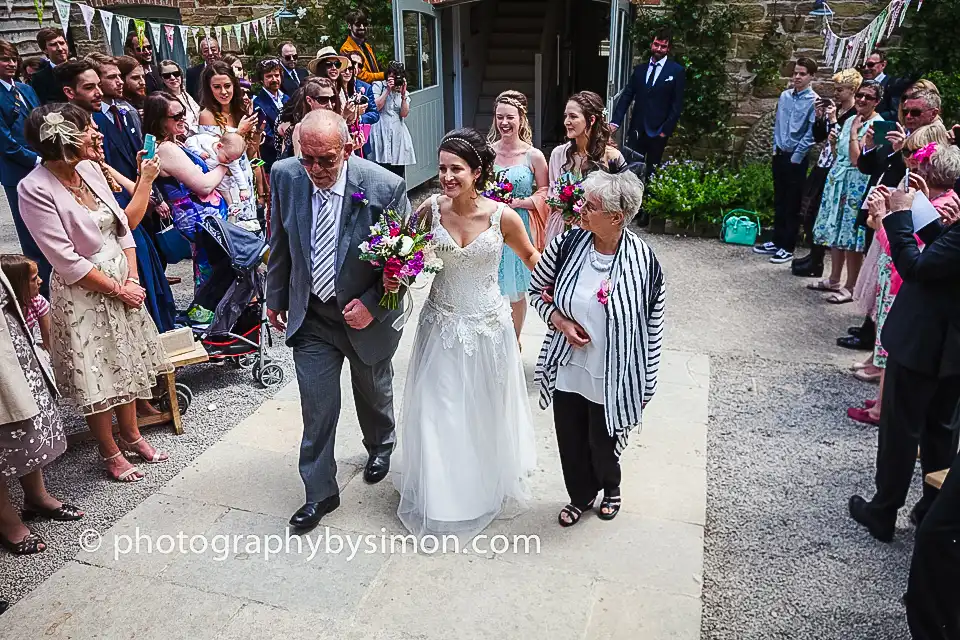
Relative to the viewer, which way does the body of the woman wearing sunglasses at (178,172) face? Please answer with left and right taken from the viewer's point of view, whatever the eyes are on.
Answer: facing to the right of the viewer

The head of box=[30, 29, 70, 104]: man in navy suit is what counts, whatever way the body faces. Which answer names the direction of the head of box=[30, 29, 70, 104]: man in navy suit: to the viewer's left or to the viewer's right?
to the viewer's right

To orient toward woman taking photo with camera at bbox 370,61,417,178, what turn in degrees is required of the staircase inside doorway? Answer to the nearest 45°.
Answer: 0° — it already faces them

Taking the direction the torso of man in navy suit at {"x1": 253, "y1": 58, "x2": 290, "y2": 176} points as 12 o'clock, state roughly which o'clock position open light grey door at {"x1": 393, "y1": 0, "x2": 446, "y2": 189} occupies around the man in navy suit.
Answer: The open light grey door is roughly at 9 o'clock from the man in navy suit.

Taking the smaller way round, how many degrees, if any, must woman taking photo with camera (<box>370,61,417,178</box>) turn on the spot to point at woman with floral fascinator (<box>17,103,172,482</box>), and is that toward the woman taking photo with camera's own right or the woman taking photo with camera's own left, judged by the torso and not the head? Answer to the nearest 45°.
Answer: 0° — they already face them

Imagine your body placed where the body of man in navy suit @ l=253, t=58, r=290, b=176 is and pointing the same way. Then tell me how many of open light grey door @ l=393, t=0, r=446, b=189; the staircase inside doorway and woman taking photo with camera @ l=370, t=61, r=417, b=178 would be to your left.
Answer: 3

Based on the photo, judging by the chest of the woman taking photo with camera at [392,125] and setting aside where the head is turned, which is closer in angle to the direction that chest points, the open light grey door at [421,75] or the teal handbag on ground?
the teal handbag on ground

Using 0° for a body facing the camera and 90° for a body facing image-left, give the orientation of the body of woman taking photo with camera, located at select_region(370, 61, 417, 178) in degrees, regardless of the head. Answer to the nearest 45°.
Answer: approximately 0°

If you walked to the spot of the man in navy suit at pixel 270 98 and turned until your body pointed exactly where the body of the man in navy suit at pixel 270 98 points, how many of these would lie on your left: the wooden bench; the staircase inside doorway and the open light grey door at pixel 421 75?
2

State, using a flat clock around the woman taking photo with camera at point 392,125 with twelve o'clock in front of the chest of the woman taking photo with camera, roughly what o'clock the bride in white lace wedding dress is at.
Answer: The bride in white lace wedding dress is roughly at 12 o'clock from the woman taking photo with camera.
